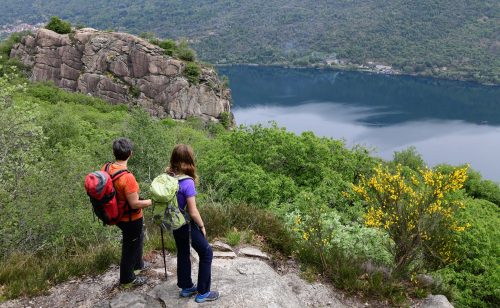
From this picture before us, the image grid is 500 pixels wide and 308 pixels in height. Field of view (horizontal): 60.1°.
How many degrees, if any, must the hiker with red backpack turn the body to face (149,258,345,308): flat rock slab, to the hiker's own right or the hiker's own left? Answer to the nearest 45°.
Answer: approximately 45° to the hiker's own right

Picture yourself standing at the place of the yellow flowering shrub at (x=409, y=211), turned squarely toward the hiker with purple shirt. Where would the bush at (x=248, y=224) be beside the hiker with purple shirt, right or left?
right

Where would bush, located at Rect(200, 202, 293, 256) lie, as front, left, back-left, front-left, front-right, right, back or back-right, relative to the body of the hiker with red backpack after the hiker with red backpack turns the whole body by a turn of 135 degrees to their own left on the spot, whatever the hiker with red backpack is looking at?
back-right

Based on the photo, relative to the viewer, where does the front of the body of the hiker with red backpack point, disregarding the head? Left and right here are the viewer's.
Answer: facing away from the viewer and to the right of the viewer

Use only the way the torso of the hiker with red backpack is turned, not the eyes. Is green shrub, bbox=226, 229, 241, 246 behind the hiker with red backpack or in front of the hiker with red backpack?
in front

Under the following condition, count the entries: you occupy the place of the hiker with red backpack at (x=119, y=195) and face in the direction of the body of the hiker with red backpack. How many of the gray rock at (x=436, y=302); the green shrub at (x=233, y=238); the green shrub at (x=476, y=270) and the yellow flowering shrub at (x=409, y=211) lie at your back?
0

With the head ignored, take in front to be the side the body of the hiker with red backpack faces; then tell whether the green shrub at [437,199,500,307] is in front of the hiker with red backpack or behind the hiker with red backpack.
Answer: in front
